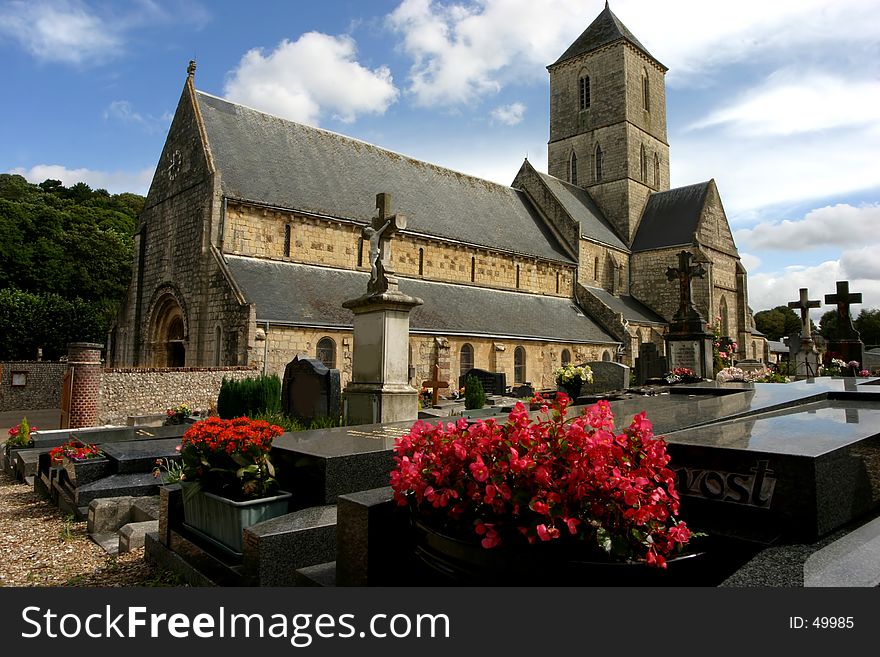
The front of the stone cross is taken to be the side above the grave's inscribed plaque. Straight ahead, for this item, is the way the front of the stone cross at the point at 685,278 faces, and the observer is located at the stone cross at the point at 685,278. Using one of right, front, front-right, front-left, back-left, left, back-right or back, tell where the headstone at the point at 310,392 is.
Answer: front

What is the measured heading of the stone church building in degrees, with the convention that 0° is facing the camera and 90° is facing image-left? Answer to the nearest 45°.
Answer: approximately 45°

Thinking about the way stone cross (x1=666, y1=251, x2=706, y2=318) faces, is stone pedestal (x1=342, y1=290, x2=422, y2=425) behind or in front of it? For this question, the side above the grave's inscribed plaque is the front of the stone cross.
in front

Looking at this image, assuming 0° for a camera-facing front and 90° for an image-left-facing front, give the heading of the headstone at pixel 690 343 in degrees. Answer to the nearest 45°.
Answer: approximately 45°

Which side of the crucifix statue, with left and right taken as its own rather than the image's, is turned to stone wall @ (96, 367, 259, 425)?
right

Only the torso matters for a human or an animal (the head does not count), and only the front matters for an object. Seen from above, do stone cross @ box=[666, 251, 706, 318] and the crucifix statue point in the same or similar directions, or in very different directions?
same or similar directions

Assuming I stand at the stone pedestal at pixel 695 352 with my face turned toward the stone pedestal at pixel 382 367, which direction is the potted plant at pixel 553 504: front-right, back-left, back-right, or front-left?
front-left

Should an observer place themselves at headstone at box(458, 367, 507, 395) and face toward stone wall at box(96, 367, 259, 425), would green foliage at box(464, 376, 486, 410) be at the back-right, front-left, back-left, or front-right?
front-left

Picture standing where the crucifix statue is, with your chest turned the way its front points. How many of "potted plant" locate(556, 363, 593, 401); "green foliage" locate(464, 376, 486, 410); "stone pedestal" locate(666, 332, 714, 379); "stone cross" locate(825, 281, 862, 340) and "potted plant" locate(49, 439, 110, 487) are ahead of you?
1

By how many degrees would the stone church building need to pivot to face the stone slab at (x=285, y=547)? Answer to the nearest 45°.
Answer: approximately 45° to its left

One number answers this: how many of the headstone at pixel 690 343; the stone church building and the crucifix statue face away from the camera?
0

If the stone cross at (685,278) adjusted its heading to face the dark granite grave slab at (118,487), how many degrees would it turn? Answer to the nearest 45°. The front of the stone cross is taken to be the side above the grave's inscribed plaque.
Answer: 0° — it already faces it

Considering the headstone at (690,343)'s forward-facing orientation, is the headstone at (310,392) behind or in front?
in front

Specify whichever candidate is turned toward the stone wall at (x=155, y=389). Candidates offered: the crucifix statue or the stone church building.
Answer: the stone church building

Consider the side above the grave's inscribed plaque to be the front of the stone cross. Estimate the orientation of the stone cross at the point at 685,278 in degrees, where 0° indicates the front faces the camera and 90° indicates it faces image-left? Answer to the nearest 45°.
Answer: approximately 45°
